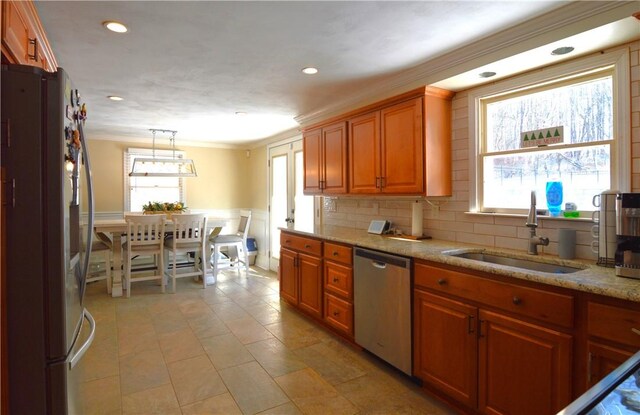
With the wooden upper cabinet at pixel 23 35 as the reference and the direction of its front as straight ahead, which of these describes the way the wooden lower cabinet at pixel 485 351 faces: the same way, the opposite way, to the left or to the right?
the opposite way

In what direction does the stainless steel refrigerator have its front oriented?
to the viewer's right

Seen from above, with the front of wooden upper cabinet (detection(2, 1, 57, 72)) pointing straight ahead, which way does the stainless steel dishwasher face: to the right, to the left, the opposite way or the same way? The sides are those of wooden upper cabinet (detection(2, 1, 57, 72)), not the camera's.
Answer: the opposite way

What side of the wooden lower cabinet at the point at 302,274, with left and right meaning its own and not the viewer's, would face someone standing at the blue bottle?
left

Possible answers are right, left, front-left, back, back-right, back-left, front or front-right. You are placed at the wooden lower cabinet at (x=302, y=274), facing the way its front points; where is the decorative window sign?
left

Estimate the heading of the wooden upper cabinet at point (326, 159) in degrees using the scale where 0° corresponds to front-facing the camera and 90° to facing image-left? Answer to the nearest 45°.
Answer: approximately 45°

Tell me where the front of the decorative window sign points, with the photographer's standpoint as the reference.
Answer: facing the viewer and to the left of the viewer

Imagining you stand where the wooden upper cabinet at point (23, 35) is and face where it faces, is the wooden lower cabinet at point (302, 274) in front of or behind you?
in front

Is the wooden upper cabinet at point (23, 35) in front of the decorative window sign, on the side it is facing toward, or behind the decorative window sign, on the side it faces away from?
in front

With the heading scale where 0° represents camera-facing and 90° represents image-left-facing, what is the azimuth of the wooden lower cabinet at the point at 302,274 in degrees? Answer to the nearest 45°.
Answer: approximately 45°

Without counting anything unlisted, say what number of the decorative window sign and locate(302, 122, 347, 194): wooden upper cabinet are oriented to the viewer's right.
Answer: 0

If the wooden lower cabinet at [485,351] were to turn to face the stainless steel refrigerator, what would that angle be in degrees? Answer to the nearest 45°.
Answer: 0° — it already faces it

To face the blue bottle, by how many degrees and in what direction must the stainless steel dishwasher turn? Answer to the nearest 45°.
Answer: approximately 135° to its left
